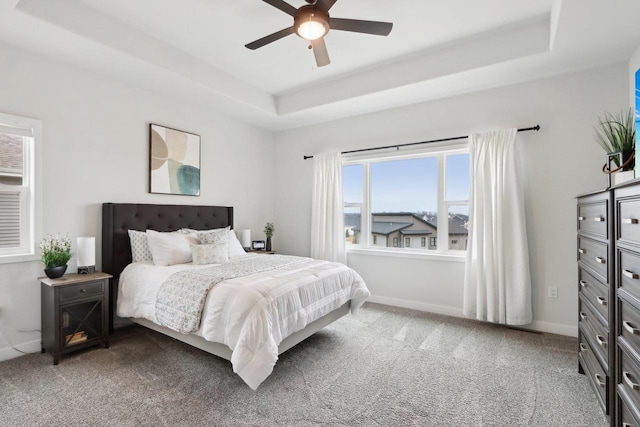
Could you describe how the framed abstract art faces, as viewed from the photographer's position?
facing the viewer and to the right of the viewer

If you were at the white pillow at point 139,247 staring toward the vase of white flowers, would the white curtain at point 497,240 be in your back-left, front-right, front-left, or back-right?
back-left

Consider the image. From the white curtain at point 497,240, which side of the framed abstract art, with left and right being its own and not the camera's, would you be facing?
front

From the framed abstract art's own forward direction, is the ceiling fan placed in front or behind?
in front

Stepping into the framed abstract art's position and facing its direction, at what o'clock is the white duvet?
The white duvet is roughly at 1 o'clock from the framed abstract art.

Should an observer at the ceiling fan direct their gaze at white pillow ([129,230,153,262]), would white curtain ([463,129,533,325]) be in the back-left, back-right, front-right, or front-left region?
back-right

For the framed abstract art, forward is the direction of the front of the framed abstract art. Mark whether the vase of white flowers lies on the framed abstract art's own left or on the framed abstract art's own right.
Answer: on the framed abstract art's own right

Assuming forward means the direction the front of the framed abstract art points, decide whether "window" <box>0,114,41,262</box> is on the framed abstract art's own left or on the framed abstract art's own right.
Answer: on the framed abstract art's own right
